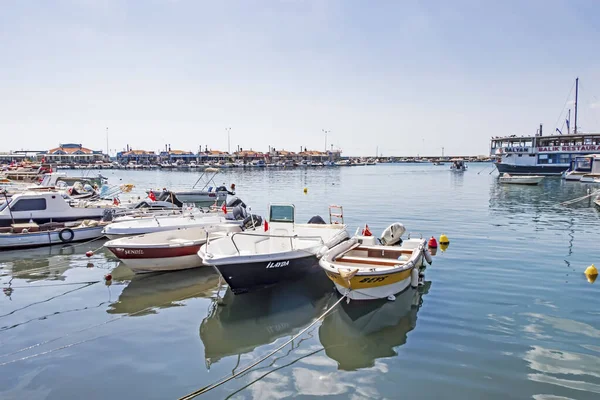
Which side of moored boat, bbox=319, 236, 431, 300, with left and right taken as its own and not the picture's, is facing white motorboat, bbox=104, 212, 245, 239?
right

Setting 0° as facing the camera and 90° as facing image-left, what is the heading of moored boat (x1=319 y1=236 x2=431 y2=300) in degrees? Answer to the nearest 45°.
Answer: approximately 45°

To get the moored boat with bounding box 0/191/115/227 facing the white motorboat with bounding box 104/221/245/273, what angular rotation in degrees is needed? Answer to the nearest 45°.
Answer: approximately 90° to its left

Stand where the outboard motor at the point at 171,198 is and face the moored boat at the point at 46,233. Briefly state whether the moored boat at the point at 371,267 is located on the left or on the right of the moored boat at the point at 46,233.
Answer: left

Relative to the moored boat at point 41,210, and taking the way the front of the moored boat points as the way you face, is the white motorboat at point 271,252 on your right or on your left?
on your left

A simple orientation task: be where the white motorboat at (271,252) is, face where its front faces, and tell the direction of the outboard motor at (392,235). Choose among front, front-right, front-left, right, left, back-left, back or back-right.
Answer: back

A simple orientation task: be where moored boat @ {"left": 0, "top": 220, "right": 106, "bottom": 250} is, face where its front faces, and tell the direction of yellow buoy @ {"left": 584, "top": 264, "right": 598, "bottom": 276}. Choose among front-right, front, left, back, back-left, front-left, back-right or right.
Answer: front-right

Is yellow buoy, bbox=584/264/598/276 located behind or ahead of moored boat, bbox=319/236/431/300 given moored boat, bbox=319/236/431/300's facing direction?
behind

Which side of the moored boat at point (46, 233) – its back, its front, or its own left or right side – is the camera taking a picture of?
right
